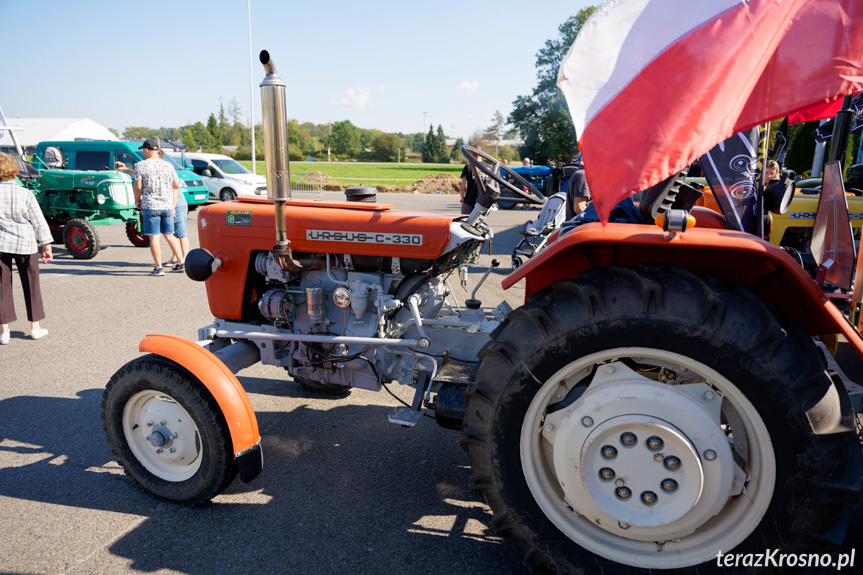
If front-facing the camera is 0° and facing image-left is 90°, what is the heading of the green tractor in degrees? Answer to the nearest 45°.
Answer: approximately 315°

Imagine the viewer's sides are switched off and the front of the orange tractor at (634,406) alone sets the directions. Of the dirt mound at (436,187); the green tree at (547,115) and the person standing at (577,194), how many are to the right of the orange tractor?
3

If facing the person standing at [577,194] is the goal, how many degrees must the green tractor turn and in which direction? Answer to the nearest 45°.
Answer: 0° — it already faces them

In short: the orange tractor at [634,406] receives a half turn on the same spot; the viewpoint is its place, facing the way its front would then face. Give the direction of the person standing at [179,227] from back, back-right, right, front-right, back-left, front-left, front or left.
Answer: back-left

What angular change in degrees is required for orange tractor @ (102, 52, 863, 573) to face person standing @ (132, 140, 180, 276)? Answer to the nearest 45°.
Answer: approximately 45° to its right

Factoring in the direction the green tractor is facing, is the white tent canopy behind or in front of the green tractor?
behind

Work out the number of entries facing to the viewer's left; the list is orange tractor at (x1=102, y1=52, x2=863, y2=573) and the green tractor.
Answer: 1

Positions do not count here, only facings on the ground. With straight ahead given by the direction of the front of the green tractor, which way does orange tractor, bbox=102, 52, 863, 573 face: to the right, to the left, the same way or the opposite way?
the opposite way

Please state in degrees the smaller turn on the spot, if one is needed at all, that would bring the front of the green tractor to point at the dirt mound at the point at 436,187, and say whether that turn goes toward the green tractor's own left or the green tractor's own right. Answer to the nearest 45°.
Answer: approximately 90° to the green tractor's own left

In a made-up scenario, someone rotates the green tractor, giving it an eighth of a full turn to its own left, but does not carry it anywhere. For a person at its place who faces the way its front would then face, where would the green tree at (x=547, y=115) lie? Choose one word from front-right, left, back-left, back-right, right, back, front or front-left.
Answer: front-left

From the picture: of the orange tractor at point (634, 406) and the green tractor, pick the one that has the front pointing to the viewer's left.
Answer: the orange tractor

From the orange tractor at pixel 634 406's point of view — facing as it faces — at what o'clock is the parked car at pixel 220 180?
The parked car is roughly at 2 o'clock from the orange tractor.

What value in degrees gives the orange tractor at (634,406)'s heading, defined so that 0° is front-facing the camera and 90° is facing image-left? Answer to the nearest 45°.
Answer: approximately 90°

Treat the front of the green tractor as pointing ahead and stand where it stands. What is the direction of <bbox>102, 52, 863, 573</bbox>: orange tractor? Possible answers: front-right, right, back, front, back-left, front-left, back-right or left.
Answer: front-right
